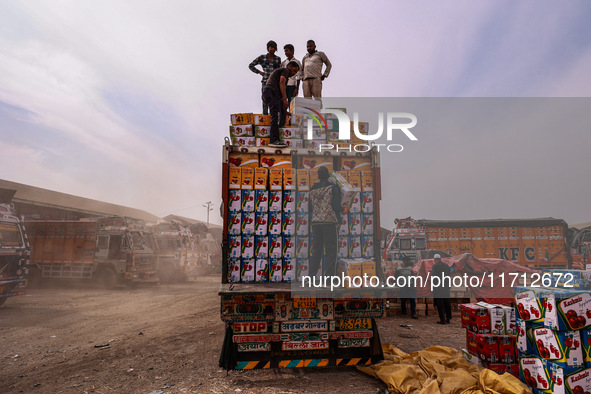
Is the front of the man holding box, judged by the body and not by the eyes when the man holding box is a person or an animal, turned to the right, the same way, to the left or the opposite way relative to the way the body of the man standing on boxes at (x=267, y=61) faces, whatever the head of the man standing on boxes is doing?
the opposite way

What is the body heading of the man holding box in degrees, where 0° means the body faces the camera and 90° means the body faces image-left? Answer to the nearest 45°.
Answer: approximately 180°

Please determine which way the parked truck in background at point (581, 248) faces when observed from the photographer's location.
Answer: facing the viewer and to the left of the viewer

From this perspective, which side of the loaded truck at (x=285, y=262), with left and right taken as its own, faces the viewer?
back

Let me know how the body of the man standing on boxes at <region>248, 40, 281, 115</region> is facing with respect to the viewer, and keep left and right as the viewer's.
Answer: facing the viewer

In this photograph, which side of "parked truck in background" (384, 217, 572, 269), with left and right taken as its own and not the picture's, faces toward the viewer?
left
